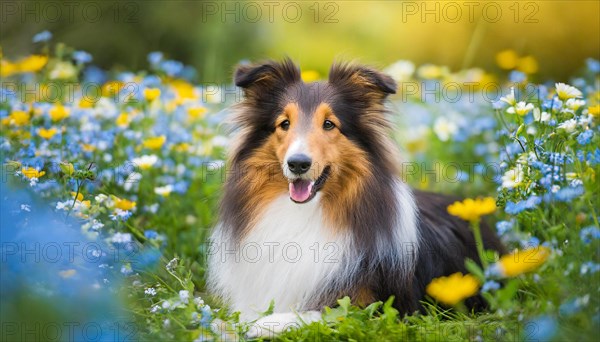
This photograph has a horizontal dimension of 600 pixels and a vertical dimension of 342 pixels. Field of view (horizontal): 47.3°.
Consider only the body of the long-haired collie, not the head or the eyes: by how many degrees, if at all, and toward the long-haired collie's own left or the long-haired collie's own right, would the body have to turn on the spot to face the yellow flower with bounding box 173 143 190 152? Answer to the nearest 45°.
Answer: approximately 90° to the long-haired collie's own right

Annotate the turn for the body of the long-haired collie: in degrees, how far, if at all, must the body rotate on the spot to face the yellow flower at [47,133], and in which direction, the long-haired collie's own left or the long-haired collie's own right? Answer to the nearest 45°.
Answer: approximately 45° to the long-haired collie's own right

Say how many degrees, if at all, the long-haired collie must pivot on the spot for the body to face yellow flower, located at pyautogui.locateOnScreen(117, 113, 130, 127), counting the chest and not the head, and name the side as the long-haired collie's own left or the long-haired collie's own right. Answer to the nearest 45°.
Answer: approximately 90° to the long-haired collie's own right

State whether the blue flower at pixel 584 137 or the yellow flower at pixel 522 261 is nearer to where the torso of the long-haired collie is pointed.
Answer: the yellow flower

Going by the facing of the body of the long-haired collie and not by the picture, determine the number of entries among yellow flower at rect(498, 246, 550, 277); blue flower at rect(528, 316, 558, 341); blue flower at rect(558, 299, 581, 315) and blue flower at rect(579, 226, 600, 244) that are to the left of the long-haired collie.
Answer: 4

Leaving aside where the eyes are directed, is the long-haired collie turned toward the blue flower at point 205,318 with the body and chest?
yes

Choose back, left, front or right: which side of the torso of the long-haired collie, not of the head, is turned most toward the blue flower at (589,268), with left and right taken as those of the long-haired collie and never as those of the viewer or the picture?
left

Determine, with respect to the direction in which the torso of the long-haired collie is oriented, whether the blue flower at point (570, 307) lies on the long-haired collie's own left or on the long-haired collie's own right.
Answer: on the long-haired collie's own left

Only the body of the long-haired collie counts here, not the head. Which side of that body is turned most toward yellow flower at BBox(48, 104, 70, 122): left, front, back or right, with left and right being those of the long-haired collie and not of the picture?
right

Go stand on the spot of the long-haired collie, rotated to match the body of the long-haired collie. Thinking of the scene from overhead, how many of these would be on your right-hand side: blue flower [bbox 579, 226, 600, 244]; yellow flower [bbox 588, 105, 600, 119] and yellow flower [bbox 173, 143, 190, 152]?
1

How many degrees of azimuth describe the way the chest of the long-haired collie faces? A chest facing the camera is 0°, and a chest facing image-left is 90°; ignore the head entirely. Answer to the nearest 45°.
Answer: approximately 45°

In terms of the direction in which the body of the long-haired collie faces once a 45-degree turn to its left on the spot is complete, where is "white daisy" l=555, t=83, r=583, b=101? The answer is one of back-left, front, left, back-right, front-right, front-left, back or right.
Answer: left
